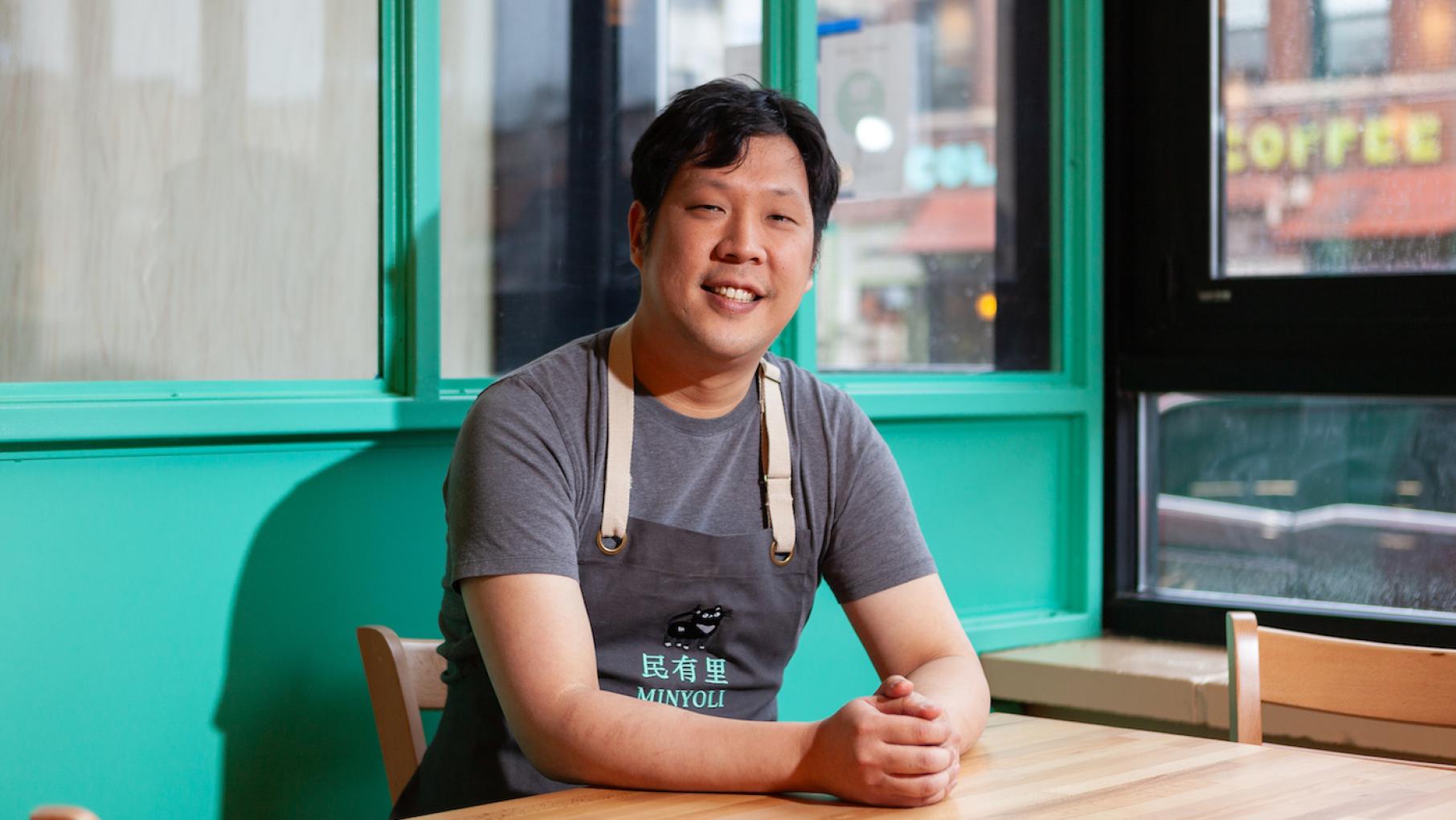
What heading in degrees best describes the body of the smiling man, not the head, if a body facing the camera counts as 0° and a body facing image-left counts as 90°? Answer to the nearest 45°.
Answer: approximately 315°

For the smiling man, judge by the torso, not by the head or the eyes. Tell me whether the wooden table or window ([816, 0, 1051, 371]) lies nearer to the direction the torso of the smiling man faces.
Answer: the wooden table

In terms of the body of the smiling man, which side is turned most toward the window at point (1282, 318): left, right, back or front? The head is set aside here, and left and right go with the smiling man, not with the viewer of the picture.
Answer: left

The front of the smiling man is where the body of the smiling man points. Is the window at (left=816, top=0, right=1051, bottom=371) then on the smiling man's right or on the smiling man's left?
on the smiling man's left

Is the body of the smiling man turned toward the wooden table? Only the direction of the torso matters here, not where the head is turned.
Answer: yes
